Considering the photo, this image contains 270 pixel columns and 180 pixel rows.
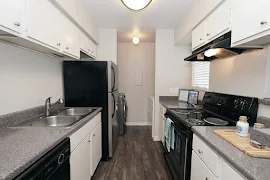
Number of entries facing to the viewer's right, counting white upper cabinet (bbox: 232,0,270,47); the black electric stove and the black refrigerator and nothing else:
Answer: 1

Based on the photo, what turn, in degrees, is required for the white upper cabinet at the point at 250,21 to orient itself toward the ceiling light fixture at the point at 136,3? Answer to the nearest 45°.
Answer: approximately 45° to its right

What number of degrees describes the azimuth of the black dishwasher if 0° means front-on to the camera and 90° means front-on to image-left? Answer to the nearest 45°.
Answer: approximately 315°

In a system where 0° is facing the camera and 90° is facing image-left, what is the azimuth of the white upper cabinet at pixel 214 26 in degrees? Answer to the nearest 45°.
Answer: approximately 45°

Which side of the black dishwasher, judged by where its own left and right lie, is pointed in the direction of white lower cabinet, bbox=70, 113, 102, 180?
left

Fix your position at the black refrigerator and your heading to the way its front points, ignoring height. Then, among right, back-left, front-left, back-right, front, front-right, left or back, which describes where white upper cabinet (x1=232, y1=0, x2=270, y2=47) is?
front-right

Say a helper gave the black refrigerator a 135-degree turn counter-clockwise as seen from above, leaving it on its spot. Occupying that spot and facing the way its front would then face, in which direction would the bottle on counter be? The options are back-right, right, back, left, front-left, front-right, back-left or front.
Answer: back

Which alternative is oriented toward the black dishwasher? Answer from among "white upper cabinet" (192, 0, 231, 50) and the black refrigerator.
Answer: the white upper cabinet

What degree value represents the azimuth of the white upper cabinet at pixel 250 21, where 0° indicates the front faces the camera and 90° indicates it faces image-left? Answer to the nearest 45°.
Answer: approximately 45°

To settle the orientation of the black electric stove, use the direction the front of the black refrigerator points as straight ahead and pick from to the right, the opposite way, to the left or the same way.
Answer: the opposite way

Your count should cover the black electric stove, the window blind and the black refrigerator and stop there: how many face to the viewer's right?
1

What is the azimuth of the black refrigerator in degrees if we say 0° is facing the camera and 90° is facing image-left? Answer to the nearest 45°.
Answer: approximately 270°

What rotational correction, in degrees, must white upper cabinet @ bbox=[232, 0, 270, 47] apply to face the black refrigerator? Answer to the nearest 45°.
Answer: approximately 45° to its right
